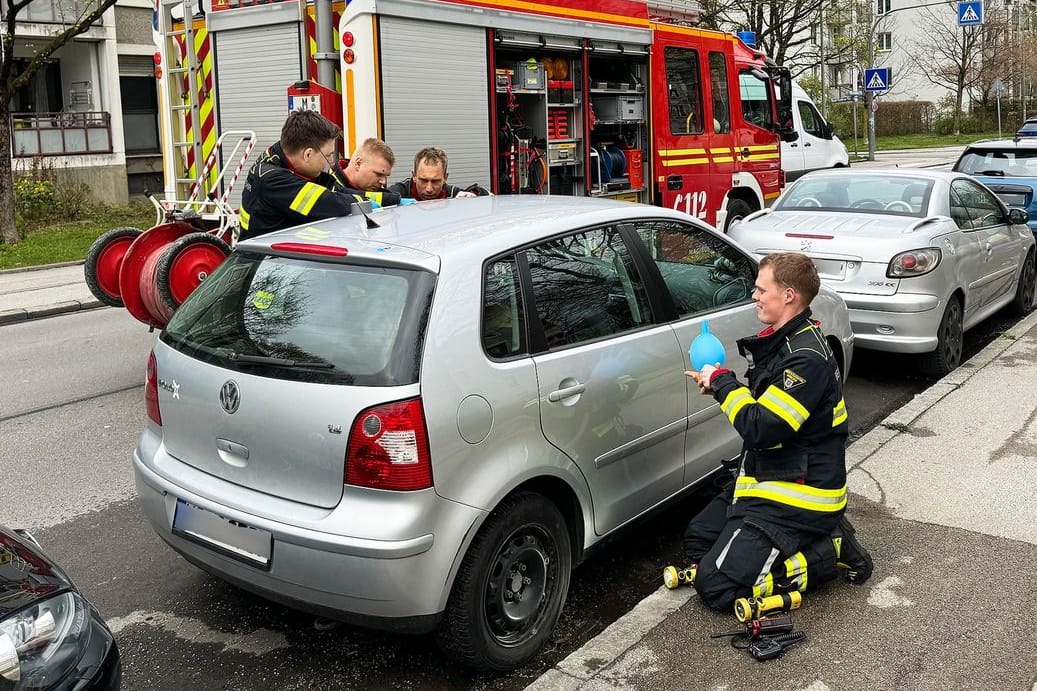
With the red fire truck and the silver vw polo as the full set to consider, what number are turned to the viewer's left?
0

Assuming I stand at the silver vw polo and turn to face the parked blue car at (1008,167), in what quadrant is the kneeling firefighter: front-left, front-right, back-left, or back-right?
front-right

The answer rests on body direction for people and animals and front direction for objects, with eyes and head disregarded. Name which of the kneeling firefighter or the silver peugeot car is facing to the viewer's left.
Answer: the kneeling firefighter

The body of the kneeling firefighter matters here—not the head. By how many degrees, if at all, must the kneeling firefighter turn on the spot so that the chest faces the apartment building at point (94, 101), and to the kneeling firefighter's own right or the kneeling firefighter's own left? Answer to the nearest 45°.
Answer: approximately 45° to the kneeling firefighter's own right

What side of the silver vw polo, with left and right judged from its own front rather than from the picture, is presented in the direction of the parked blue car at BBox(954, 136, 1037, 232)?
front

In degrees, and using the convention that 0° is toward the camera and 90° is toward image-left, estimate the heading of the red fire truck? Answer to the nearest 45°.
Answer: approximately 225°

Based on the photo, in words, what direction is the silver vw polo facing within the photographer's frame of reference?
facing away from the viewer and to the right of the viewer

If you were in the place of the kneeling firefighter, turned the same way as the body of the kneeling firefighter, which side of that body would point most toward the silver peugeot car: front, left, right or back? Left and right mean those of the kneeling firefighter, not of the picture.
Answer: right

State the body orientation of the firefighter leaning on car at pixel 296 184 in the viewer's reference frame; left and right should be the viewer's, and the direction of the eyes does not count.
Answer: facing to the right of the viewer

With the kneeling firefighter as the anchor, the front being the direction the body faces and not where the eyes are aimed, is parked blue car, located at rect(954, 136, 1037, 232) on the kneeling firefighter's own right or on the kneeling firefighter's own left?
on the kneeling firefighter's own right

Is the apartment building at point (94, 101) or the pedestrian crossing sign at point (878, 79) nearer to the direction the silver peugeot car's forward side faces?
the pedestrian crossing sign

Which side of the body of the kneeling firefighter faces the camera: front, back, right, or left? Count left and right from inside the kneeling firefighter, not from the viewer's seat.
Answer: left

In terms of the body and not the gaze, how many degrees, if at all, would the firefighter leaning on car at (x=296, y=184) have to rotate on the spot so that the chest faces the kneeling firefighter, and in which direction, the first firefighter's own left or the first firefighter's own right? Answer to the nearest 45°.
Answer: approximately 45° to the first firefighter's own right

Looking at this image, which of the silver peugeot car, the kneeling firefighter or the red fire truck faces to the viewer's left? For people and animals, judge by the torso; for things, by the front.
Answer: the kneeling firefighter

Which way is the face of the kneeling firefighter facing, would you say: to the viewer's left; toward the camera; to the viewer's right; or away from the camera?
to the viewer's left

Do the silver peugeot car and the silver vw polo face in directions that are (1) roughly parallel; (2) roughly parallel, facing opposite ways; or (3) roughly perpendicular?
roughly parallel

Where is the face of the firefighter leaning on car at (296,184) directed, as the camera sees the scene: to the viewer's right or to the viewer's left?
to the viewer's right
